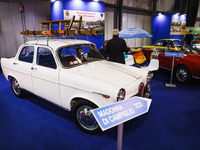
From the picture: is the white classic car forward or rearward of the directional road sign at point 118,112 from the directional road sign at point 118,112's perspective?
rearward

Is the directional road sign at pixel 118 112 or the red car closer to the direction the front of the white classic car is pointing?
the directional road sign

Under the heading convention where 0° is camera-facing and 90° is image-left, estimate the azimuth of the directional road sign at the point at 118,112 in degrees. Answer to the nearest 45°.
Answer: approximately 0°

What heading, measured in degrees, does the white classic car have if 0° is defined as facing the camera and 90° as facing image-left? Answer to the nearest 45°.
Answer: approximately 315°

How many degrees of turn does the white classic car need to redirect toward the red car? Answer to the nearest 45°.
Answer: approximately 90° to its left

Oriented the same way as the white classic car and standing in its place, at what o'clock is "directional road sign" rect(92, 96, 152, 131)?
The directional road sign is roughly at 1 o'clock from the white classic car.
